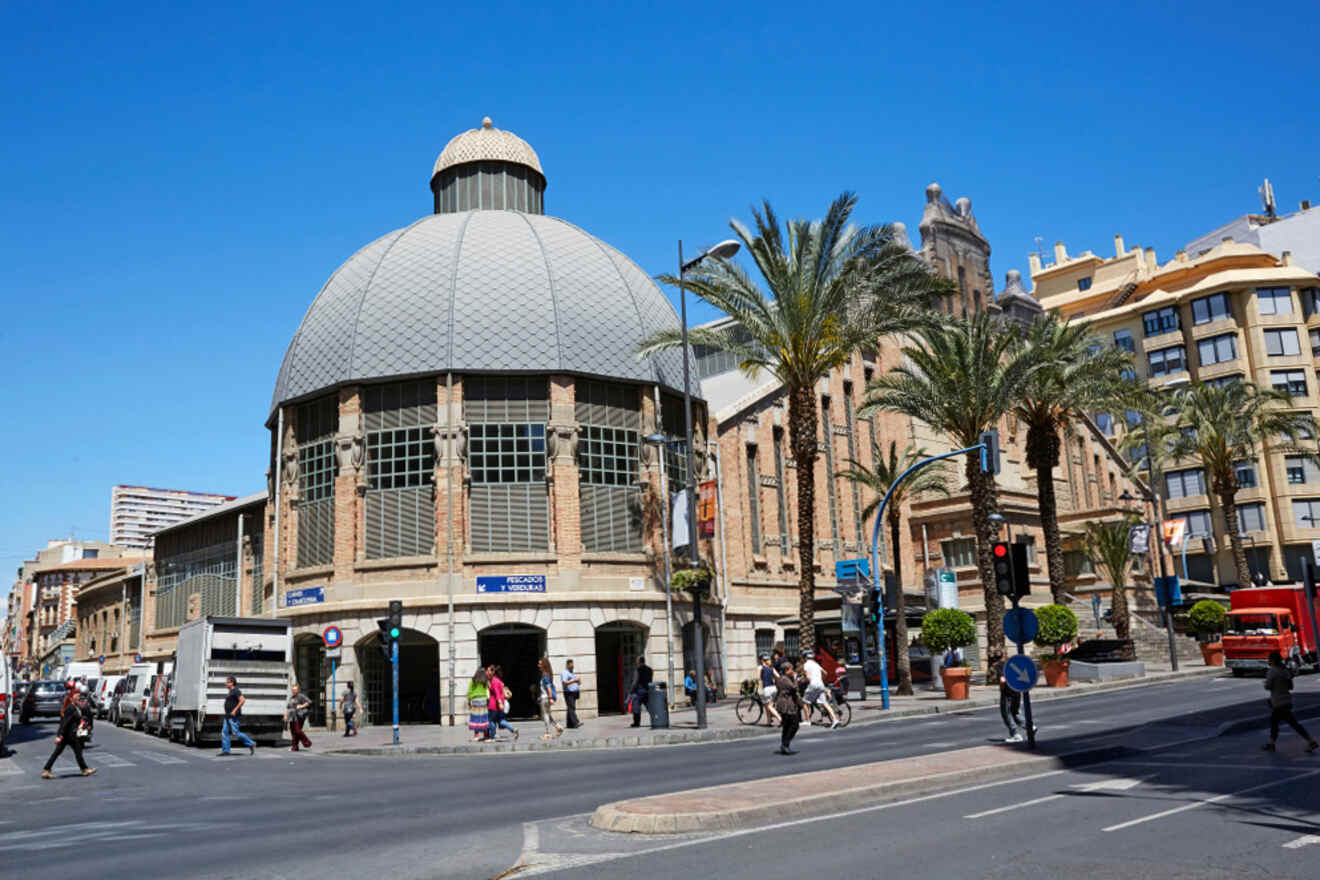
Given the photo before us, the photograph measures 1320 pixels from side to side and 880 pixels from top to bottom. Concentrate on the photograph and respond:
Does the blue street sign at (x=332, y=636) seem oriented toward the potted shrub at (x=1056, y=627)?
no

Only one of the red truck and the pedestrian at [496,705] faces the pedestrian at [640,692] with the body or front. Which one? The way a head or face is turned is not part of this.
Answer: the red truck

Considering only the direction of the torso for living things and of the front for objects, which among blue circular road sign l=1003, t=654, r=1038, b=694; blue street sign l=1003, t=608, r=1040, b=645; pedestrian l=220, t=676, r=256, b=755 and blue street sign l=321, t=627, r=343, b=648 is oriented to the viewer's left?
the pedestrian

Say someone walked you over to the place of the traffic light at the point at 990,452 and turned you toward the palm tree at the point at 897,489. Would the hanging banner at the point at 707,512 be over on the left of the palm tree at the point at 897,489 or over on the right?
left

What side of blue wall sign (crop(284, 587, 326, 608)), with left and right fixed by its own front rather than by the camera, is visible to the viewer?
front

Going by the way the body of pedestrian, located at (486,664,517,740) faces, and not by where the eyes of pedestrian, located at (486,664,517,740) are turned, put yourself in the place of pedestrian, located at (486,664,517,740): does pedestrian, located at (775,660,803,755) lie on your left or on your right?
on your left

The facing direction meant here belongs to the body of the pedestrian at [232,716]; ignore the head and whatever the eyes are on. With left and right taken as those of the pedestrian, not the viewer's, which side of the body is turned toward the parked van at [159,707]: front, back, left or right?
right

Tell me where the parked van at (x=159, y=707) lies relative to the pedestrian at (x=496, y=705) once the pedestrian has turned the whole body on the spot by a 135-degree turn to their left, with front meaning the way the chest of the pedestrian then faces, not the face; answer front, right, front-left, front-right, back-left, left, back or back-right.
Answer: back

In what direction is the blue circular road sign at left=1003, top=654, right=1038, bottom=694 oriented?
toward the camera

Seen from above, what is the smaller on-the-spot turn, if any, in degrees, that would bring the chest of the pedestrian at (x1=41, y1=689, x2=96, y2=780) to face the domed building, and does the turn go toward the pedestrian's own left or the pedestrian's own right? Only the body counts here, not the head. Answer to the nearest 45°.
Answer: approximately 45° to the pedestrian's own left

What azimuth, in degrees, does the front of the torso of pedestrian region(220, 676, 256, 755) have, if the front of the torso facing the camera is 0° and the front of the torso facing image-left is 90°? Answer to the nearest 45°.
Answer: approximately 90°

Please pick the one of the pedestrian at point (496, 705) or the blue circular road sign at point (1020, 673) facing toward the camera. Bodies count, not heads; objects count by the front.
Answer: the blue circular road sign

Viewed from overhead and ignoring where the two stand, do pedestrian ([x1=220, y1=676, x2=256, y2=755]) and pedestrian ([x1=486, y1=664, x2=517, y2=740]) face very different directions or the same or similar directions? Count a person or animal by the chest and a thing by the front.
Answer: same or similar directions
